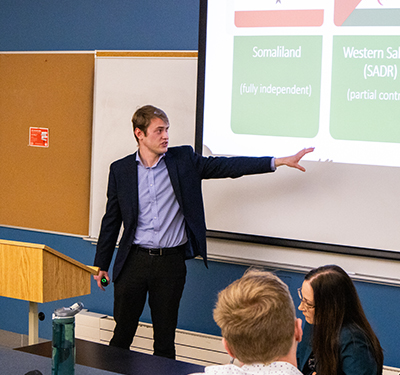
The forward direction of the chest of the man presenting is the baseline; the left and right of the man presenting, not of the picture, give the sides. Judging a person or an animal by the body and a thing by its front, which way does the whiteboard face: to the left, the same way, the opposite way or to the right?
the same way

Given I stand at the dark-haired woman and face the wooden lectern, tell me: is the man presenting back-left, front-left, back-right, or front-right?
front-right

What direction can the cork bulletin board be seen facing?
toward the camera

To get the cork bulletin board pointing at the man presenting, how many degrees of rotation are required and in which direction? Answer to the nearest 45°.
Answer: approximately 45° to its left

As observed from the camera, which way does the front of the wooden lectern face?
facing the viewer and to the left of the viewer

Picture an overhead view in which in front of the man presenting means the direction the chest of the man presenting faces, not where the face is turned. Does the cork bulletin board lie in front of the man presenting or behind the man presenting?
behind

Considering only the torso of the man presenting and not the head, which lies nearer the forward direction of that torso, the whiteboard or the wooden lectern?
the wooden lectern

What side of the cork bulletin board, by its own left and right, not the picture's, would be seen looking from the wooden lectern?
front

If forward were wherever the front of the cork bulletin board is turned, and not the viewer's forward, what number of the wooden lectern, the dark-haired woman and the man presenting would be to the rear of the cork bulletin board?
0

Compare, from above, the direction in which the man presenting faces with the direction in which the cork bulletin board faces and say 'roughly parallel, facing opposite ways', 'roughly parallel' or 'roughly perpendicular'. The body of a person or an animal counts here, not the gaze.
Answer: roughly parallel

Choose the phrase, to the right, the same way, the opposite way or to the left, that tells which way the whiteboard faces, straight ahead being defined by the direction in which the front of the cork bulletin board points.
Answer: the same way

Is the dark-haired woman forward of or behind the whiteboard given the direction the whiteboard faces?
forward

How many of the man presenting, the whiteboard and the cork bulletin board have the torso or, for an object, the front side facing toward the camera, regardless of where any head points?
3

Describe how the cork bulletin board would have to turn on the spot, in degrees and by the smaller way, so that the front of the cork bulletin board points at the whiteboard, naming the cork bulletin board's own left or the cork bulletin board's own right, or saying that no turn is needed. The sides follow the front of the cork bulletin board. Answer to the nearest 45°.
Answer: approximately 45° to the cork bulletin board's own left

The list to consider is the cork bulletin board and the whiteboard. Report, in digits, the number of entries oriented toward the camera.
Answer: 2

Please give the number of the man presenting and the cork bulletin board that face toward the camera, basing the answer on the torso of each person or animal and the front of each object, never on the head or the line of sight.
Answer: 2

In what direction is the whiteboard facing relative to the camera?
toward the camera

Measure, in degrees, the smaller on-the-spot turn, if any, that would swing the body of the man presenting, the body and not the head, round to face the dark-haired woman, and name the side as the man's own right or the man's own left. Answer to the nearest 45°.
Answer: approximately 45° to the man's own left
